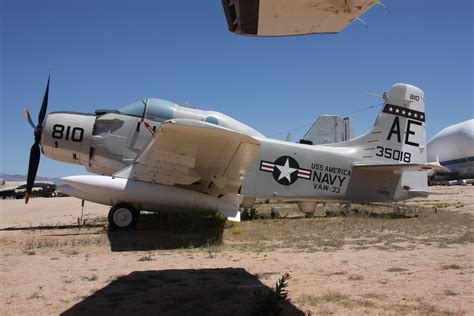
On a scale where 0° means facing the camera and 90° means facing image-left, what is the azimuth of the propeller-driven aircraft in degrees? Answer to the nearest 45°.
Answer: approximately 90°

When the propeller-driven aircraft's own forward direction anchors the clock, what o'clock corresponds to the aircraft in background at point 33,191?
The aircraft in background is roughly at 2 o'clock from the propeller-driven aircraft.

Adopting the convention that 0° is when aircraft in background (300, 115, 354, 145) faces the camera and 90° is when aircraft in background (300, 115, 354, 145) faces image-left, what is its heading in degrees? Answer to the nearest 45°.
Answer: approximately 90°

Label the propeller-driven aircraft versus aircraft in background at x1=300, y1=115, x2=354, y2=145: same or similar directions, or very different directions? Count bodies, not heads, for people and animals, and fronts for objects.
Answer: same or similar directions

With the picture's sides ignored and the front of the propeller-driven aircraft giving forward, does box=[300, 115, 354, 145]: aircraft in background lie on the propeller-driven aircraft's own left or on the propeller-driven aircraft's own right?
on the propeller-driven aircraft's own right

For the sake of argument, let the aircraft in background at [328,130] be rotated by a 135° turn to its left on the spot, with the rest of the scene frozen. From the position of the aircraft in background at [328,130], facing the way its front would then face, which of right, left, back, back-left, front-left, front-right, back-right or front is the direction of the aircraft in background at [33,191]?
back
